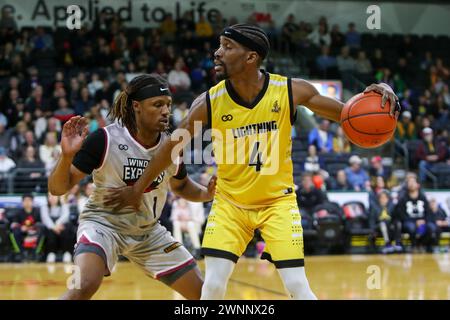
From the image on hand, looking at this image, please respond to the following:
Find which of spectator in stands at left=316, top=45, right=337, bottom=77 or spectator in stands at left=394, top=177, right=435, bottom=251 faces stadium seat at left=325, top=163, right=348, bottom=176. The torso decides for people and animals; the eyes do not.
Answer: spectator in stands at left=316, top=45, right=337, bottom=77

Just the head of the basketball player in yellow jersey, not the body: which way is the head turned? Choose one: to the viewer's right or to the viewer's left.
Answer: to the viewer's left

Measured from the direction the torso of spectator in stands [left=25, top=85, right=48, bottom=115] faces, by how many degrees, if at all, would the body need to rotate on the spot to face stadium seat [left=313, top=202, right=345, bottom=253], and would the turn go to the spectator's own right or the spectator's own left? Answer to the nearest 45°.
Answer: approximately 45° to the spectator's own left

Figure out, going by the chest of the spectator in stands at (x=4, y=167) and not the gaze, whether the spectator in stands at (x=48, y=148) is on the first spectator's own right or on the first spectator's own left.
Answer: on the first spectator's own left

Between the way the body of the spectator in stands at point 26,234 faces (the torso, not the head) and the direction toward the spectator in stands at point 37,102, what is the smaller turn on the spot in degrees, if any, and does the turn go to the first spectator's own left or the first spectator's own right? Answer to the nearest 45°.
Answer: approximately 180°

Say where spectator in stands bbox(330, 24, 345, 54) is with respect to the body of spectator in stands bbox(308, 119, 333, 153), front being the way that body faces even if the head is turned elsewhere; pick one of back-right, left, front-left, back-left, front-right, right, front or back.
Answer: back

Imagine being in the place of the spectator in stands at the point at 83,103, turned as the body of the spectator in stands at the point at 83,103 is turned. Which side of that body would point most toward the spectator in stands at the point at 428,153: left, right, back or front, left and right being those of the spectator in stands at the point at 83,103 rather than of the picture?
left

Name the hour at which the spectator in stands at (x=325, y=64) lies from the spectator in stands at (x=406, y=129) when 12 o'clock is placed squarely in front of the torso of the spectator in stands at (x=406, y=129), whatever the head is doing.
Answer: the spectator in stands at (x=325, y=64) is roughly at 4 o'clock from the spectator in stands at (x=406, y=129).

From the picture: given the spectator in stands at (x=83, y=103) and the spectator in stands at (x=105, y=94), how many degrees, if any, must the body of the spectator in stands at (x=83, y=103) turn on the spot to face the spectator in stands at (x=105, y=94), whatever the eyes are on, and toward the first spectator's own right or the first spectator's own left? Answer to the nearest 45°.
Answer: approximately 90° to the first spectator's own left

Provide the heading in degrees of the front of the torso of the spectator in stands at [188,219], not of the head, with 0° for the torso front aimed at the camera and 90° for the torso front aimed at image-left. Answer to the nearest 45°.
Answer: approximately 0°
